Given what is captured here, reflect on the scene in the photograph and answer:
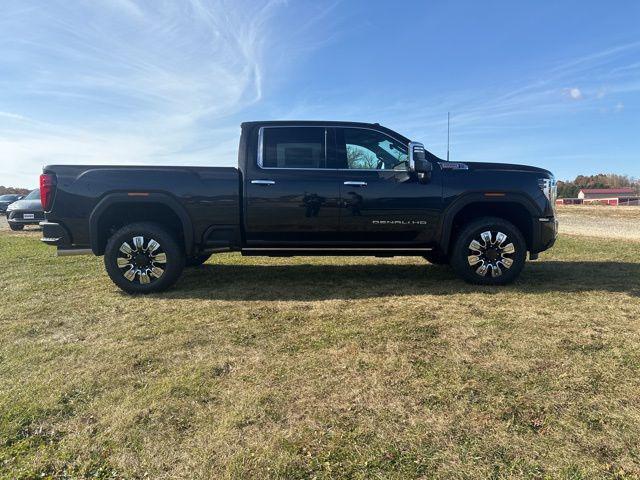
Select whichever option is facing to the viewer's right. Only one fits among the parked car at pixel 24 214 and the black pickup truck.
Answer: the black pickup truck

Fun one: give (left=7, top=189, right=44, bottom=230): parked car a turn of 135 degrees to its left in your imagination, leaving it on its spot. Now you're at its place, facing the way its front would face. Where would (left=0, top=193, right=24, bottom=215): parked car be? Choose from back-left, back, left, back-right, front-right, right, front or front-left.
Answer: left

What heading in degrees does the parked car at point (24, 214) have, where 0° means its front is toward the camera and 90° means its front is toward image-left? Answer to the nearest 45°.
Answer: approximately 45°

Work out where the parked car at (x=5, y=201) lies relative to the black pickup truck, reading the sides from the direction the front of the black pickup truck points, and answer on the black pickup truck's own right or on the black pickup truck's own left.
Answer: on the black pickup truck's own left

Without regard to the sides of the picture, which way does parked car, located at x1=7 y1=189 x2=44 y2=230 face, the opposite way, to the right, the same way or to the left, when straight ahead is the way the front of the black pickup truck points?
to the right

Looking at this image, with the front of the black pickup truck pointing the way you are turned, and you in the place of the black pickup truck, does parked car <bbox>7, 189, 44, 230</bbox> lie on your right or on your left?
on your left

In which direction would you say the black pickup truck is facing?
to the viewer's right

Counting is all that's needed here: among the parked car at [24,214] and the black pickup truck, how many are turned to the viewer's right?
1

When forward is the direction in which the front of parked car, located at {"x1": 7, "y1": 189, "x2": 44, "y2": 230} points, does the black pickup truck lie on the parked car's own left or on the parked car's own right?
on the parked car's own left
